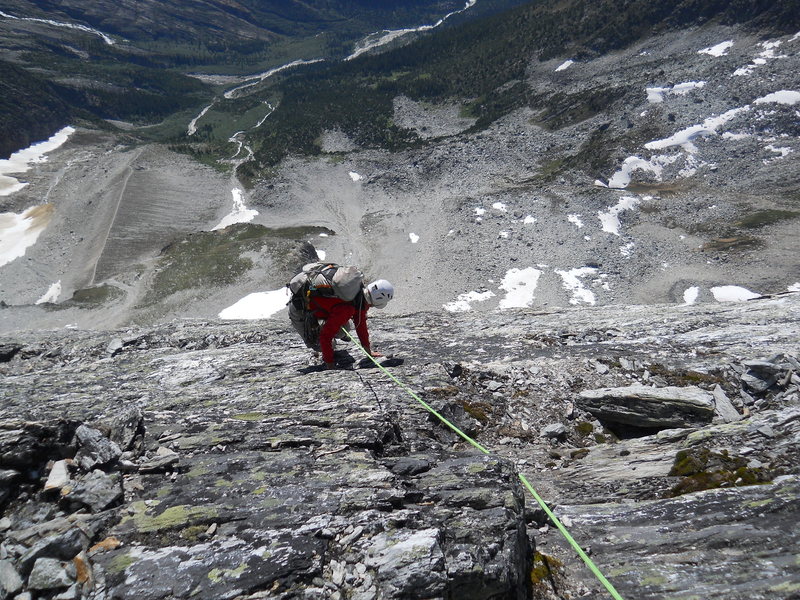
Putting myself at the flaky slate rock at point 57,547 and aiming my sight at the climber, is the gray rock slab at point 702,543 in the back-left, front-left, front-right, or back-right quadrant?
front-right

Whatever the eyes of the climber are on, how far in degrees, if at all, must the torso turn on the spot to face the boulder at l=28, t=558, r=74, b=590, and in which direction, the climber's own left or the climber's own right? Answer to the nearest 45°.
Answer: approximately 90° to the climber's own right

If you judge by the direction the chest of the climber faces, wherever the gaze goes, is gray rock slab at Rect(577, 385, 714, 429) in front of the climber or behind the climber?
in front

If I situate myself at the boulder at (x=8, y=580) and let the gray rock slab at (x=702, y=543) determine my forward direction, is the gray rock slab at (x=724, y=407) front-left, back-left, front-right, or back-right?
front-left

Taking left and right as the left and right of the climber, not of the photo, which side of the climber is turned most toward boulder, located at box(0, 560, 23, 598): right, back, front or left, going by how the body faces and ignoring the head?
right

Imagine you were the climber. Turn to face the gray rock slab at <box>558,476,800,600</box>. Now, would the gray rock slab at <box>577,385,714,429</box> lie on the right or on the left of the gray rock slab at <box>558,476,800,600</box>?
left

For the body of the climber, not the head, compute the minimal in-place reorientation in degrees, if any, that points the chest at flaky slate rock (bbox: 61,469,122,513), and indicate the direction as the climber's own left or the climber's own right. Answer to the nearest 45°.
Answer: approximately 90° to the climber's own right

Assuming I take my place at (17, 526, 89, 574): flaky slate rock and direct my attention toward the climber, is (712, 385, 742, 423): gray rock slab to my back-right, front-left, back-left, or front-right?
front-right

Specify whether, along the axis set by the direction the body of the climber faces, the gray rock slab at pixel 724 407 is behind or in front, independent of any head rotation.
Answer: in front

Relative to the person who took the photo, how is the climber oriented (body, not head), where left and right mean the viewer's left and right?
facing the viewer and to the right of the viewer

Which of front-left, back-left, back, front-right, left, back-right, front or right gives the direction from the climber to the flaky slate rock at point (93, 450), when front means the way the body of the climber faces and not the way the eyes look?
right

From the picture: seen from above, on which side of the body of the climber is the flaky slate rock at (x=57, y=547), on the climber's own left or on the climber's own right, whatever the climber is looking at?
on the climber's own right
